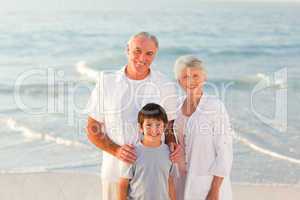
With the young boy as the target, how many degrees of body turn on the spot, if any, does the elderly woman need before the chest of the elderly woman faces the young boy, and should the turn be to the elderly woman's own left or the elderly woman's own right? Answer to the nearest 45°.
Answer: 0° — they already face them

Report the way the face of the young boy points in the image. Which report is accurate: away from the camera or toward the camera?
toward the camera

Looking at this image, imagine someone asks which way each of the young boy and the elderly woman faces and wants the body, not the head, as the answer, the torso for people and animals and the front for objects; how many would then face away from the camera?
0

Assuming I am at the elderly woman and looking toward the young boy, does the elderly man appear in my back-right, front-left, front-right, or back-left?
front-right

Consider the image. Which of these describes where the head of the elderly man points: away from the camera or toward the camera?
toward the camera

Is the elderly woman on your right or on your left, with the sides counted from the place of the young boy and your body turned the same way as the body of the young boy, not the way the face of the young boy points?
on your left

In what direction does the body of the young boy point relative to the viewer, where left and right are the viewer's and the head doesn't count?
facing the viewer

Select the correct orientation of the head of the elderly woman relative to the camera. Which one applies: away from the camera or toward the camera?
toward the camera

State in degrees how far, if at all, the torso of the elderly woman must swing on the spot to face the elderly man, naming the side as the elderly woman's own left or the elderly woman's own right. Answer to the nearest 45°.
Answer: approximately 45° to the elderly woman's own right
